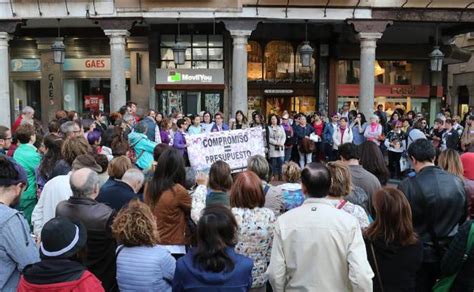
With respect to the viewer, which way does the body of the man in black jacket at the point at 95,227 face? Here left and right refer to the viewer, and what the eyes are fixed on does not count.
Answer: facing away from the viewer

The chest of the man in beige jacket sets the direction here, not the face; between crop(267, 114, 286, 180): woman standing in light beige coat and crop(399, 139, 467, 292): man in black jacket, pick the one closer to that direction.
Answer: the woman standing in light beige coat

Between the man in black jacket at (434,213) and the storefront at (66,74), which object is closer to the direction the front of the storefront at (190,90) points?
the man in black jacket

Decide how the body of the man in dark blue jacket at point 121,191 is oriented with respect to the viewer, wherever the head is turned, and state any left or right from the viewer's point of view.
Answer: facing away from the viewer and to the right of the viewer

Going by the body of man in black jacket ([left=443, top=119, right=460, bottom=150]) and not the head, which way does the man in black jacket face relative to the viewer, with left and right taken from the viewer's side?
facing the viewer and to the left of the viewer

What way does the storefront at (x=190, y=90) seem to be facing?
toward the camera

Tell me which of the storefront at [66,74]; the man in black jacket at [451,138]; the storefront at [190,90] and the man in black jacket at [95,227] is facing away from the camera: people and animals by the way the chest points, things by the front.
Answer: the man in black jacket at [95,227]

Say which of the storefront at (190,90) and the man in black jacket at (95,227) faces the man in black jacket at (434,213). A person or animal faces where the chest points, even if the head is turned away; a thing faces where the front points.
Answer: the storefront

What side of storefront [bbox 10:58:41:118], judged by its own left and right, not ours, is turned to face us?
front

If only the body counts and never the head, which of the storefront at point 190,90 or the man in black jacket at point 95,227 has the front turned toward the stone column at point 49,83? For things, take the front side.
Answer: the man in black jacket

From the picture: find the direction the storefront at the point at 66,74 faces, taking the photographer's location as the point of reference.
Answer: facing the viewer

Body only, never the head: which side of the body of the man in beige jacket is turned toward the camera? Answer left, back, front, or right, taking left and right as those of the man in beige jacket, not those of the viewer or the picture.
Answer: back

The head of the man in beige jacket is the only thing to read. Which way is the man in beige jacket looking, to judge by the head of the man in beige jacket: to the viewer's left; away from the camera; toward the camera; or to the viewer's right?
away from the camera

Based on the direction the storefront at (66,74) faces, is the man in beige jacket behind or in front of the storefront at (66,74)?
in front

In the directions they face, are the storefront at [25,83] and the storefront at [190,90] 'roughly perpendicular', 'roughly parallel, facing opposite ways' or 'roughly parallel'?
roughly parallel
